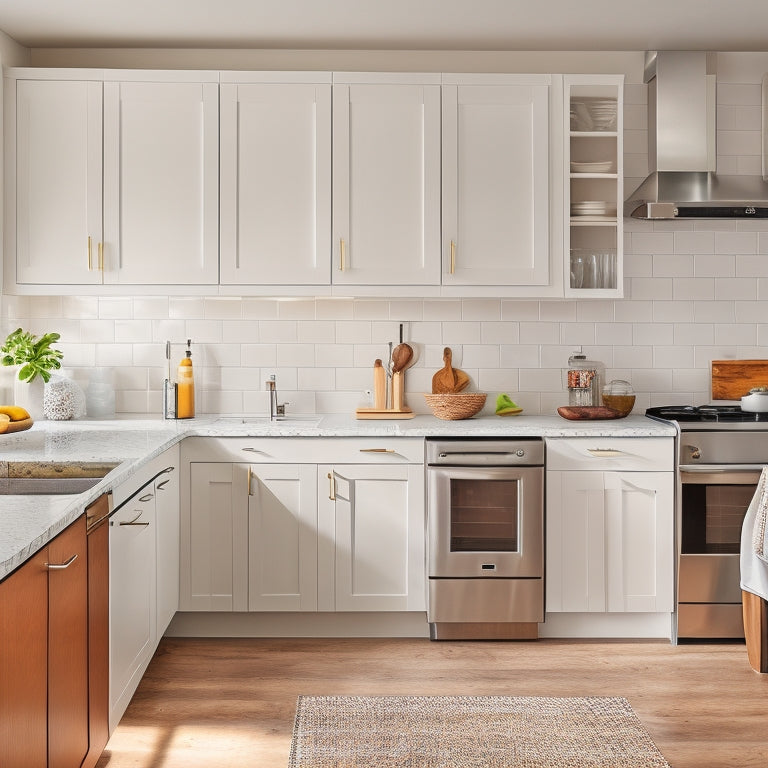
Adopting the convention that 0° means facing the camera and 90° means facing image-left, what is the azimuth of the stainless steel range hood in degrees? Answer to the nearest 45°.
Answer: approximately 0°

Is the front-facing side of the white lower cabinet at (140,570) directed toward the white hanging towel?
yes

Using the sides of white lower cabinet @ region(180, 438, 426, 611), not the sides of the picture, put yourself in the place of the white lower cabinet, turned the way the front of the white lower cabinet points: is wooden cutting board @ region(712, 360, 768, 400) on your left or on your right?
on your left

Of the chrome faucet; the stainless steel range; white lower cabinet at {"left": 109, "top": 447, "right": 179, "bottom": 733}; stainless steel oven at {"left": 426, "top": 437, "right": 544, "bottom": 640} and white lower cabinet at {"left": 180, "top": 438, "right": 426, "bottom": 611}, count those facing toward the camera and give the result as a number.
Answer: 4

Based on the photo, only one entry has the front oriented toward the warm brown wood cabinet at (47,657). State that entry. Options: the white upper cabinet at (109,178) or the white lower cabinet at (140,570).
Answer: the white upper cabinet

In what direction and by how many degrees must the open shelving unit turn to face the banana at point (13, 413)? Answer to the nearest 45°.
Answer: approximately 45° to its right

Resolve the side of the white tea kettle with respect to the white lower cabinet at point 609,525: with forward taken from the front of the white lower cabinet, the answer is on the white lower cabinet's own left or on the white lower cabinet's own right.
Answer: on the white lower cabinet's own left
